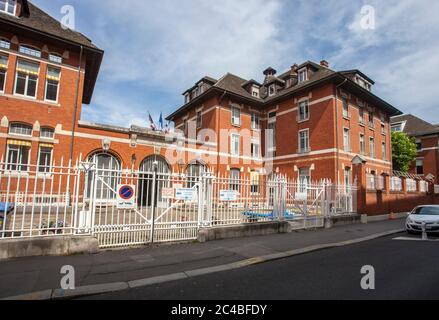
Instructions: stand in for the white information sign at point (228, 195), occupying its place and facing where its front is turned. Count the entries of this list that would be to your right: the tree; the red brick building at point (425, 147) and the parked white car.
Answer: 0

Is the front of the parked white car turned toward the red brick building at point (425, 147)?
no

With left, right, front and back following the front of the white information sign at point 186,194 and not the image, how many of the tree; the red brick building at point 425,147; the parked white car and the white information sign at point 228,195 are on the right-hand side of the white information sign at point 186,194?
0

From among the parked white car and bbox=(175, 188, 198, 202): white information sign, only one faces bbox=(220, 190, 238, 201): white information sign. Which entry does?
the parked white car

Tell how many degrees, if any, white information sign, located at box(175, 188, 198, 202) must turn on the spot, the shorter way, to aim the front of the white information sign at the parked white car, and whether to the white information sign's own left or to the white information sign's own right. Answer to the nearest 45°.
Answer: approximately 90° to the white information sign's own left

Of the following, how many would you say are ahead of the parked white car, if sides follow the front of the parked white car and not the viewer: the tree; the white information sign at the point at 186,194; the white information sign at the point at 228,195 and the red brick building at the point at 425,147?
2

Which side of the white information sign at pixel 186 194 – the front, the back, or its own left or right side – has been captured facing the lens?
front

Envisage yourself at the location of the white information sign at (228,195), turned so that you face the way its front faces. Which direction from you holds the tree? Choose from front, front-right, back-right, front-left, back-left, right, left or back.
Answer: back-left

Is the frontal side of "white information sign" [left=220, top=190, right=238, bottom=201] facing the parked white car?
no

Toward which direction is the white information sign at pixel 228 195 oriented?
toward the camera

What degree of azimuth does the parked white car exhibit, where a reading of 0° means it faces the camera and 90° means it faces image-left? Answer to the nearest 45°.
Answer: approximately 45°

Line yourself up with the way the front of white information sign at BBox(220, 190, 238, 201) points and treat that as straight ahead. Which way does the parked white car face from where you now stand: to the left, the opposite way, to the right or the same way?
to the right

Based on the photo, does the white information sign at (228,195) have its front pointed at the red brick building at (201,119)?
no

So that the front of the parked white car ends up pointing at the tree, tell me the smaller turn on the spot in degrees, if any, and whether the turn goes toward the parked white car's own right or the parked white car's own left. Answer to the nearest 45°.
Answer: approximately 135° to the parked white car's own right

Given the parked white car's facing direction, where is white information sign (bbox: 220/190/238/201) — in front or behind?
in front

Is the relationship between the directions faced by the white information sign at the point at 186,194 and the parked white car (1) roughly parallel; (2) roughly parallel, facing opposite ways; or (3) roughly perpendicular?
roughly perpendicular

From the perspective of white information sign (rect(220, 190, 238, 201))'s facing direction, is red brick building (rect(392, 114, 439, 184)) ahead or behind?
behind

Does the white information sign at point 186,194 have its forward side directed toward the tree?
no

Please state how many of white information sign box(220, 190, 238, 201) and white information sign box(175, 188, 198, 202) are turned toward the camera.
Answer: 2
